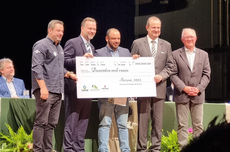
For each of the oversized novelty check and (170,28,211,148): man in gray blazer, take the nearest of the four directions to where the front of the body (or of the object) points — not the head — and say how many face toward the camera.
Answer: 2

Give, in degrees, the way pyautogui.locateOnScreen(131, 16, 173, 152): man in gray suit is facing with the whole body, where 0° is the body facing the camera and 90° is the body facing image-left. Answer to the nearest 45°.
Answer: approximately 0°

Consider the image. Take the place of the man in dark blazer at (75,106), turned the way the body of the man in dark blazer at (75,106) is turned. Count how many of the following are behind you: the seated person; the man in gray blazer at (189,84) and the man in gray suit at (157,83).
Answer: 1

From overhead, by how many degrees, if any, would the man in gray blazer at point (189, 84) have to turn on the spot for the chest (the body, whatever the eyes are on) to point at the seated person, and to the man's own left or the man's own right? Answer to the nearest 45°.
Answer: approximately 90° to the man's own right

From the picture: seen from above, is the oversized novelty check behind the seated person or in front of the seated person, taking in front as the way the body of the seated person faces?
in front

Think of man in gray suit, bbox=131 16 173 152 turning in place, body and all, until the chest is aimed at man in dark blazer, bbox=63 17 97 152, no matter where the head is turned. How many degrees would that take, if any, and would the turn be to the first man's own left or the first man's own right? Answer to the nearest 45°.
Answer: approximately 90° to the first man's own right

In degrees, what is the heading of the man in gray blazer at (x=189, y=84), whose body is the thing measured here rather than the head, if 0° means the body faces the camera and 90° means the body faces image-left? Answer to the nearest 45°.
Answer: approximately 0°

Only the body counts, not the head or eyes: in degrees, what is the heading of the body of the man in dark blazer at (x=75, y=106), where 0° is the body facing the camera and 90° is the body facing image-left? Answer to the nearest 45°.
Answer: approximately 315°
